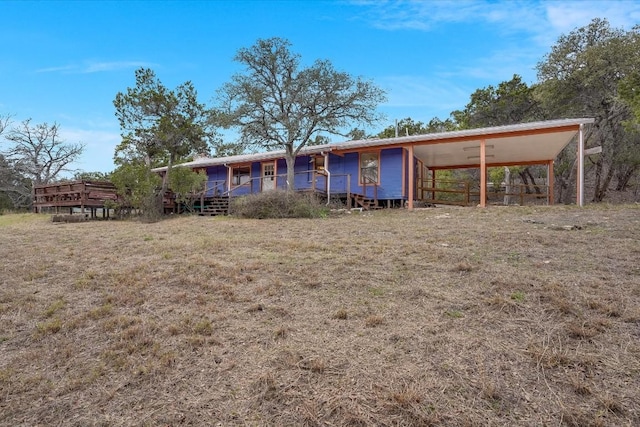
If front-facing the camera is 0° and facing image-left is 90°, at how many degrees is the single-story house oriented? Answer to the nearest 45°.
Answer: approximately 45°

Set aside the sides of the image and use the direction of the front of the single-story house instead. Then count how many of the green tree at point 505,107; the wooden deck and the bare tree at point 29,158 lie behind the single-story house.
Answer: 1

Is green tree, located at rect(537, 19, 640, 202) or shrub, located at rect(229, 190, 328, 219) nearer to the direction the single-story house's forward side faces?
the shrub

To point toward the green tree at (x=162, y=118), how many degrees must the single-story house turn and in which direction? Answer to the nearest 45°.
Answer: approximately 45° to its right

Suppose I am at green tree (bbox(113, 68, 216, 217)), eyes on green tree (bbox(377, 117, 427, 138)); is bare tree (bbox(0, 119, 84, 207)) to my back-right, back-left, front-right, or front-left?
back-left

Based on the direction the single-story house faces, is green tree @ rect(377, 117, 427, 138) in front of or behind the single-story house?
behind

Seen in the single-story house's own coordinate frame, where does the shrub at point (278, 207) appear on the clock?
The shrub is roughly at 12 o'clock from the single-story house.

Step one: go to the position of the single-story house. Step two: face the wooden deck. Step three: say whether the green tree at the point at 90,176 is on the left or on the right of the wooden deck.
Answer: right

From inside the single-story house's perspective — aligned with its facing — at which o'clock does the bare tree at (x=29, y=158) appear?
The bare tree is roughly at 2 o'clock from the single-story house.
